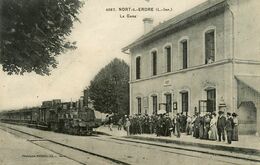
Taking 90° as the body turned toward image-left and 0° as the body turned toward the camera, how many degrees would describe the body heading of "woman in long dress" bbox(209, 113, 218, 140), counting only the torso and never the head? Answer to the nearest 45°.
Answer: approximately 45°

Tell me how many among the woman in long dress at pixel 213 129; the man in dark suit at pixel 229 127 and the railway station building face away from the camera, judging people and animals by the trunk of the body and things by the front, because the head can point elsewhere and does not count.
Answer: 0

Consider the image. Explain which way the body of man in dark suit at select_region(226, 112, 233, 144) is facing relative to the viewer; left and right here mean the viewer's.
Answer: facing the viewer and to the left of the viewer

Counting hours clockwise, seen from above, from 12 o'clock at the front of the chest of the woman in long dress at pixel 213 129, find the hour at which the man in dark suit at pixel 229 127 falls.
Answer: The man in dark suit is roughly at 10 o'clock from the woman in long dress.

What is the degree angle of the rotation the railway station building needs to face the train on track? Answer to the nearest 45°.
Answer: approximately 90° to its right

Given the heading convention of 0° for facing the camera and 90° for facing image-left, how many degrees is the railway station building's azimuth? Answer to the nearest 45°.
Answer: approximately 45°

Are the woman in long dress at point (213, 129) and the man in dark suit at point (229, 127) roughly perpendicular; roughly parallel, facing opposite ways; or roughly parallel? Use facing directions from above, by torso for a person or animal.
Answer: roughly parallel

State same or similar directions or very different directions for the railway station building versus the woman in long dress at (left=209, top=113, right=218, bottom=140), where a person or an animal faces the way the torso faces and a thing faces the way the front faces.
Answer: same or similar directions

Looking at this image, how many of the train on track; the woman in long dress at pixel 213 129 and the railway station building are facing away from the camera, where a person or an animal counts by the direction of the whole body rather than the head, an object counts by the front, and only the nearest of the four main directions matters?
0

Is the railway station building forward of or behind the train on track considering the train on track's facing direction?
forward
